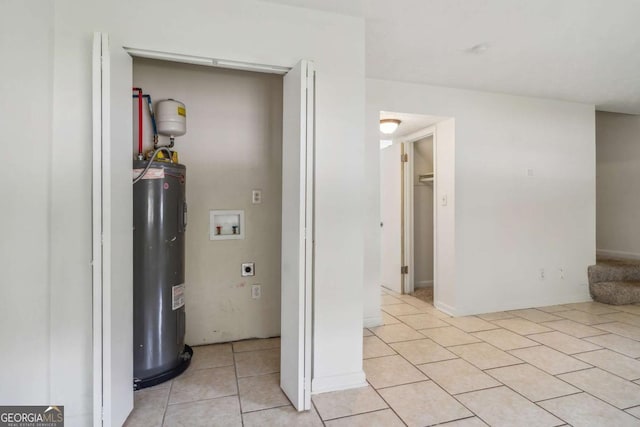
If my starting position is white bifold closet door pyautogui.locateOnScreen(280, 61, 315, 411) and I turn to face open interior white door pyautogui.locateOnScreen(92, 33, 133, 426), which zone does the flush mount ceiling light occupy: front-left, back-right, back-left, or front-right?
back-right

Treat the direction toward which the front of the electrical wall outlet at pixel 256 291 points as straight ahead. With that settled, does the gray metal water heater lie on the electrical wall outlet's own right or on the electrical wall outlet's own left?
on the electrical wall outlet's own right

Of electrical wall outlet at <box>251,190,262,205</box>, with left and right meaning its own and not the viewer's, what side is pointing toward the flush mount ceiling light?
left

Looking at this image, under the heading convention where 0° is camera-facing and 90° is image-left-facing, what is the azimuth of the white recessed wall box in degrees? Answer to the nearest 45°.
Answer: approximately 0°

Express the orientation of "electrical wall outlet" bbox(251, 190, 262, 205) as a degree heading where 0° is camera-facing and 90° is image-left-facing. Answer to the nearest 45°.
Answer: approximately 0°
